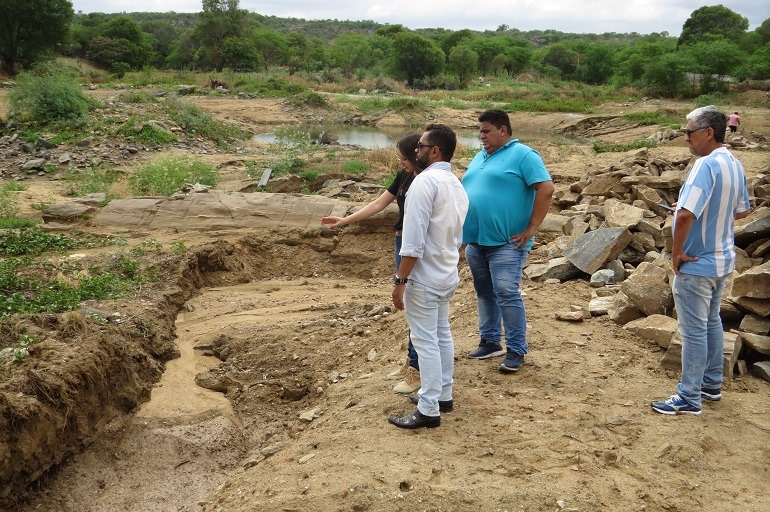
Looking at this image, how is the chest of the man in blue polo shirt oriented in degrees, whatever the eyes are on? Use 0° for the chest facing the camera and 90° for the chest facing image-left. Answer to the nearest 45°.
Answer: approximately 45°

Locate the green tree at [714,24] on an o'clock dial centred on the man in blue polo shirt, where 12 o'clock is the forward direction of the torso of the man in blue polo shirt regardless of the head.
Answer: The green tree is roughly at 5 o'clock from the man in blue polo shirt.

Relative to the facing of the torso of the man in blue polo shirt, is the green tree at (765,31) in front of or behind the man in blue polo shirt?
behind

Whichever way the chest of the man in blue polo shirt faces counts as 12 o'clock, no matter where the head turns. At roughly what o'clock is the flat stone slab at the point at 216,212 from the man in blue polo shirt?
The flat stone slab is roughly at 3 o'clock from the man in blue polo shirt.

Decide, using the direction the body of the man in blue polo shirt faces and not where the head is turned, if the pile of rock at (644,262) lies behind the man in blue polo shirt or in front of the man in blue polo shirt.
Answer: behind

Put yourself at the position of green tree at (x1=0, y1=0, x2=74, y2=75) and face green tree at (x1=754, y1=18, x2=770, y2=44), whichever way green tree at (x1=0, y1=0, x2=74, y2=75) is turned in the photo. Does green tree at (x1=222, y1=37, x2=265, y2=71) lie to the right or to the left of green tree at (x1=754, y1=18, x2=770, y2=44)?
left

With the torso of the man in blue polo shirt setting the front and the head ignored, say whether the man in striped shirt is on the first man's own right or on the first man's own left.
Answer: on the first man's own left

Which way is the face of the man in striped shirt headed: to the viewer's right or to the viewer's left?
to the viewer's left

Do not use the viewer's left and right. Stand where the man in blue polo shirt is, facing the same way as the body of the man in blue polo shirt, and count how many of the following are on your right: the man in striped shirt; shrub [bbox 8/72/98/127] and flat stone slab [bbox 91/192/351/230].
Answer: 2

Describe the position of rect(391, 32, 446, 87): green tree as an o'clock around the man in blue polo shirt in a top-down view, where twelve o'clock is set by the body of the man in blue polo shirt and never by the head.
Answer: The green tree is roughly at 4 o'clock from the man in blue polo shirt.

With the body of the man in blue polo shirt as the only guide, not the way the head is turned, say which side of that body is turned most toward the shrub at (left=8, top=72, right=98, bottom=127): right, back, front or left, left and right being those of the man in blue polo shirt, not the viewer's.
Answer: right
